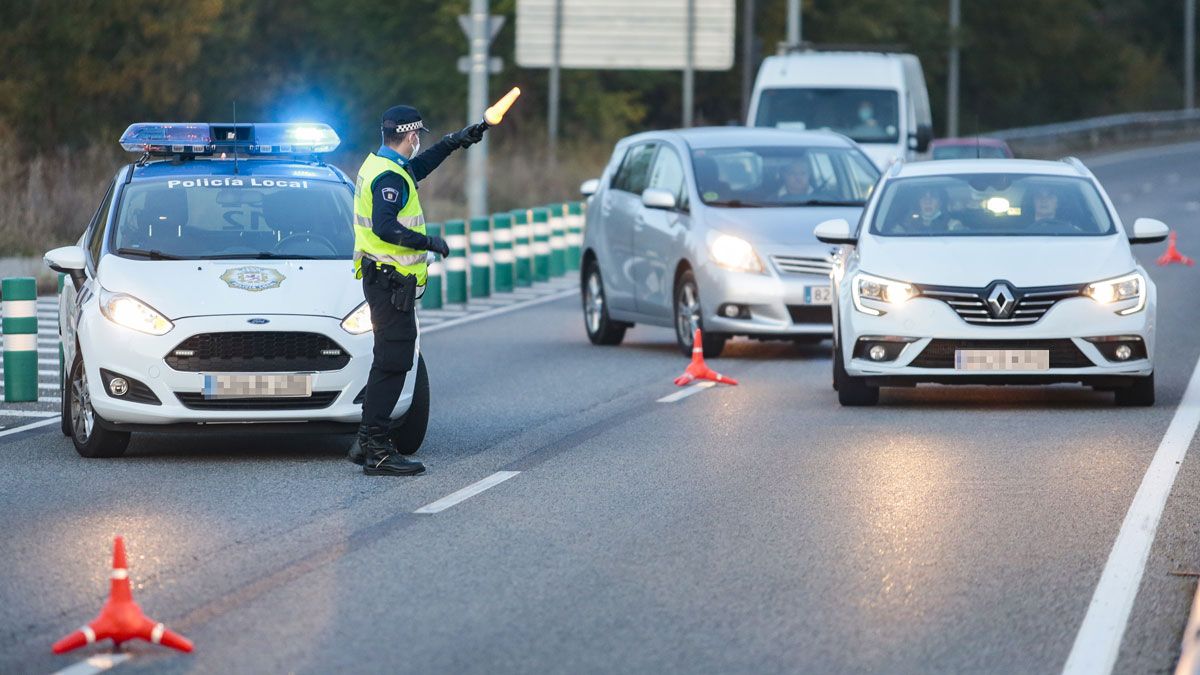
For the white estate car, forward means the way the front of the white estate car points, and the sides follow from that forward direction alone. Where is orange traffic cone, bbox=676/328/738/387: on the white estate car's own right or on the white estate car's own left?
on the white estate car's own right

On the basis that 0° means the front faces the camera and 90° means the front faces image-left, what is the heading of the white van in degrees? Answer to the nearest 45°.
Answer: approximately 0°

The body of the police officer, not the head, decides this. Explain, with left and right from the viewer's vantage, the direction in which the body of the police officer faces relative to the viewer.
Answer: facing to the right of the viewer

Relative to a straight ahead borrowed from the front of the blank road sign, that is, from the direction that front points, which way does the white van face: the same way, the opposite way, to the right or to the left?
the opposite way

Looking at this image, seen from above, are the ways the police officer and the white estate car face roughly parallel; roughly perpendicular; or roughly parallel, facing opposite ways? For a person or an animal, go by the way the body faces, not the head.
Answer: roughly perpendicular

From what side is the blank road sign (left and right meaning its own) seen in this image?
back

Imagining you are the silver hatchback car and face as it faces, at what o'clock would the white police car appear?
The white police car is roughly at 2 o'clock from the silver hatchback car.

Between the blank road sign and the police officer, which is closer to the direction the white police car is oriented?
the police officer

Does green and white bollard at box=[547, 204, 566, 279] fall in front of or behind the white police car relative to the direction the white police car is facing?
behind

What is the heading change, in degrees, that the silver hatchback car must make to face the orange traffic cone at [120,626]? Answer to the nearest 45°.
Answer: approximately 45° to its right

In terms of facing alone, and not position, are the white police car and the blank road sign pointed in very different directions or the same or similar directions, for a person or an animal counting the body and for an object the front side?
very different directions

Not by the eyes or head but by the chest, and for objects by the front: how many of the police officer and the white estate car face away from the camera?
0
